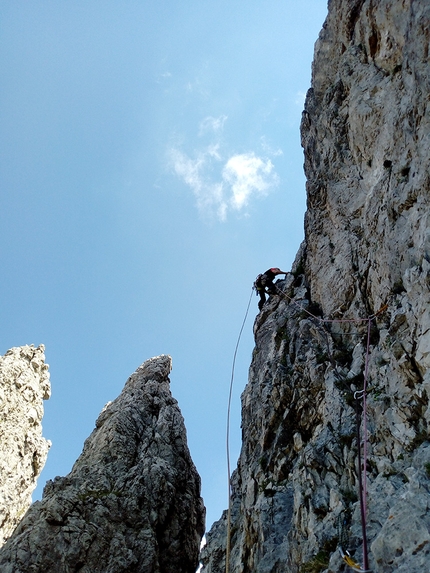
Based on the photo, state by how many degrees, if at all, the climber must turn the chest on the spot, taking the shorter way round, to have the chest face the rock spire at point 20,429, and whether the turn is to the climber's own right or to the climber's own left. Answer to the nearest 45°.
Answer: approximately 135° to the climber's own left

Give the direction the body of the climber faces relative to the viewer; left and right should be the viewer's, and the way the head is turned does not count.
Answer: facing to the right of the viewer
